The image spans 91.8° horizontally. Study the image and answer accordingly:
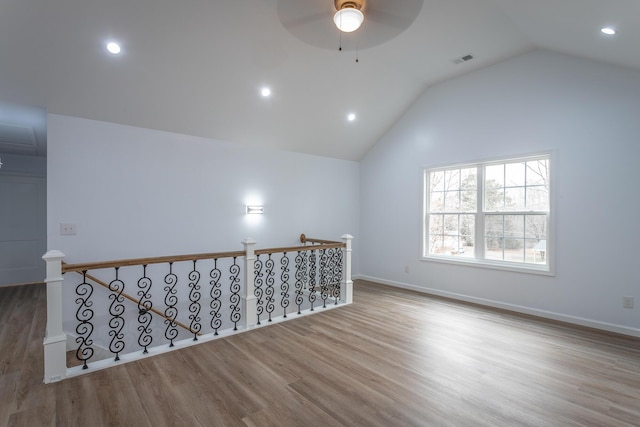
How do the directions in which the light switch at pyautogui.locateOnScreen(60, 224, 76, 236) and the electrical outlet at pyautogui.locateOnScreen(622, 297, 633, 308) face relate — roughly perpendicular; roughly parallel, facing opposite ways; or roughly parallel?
roughly perpendicular

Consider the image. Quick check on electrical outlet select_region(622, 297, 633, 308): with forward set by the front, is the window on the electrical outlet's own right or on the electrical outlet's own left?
on the electrical outlet's own right

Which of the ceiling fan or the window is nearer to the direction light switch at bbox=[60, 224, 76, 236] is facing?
the ceiling fan

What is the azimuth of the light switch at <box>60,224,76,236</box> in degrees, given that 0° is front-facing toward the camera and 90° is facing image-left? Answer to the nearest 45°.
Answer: approximately 0°

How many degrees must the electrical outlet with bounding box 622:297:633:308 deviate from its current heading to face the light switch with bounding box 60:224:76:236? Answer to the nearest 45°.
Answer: approximately 45° to its right

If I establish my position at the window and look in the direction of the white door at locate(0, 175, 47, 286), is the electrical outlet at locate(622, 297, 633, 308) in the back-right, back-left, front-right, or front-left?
back-left

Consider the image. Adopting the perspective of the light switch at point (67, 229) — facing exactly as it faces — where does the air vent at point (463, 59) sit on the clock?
The air vent is roughly at 10 o'clock from the light switch.
